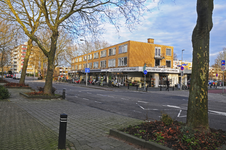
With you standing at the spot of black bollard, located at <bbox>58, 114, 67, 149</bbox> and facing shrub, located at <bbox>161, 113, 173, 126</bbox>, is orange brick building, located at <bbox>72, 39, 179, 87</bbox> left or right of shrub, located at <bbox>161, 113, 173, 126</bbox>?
left
